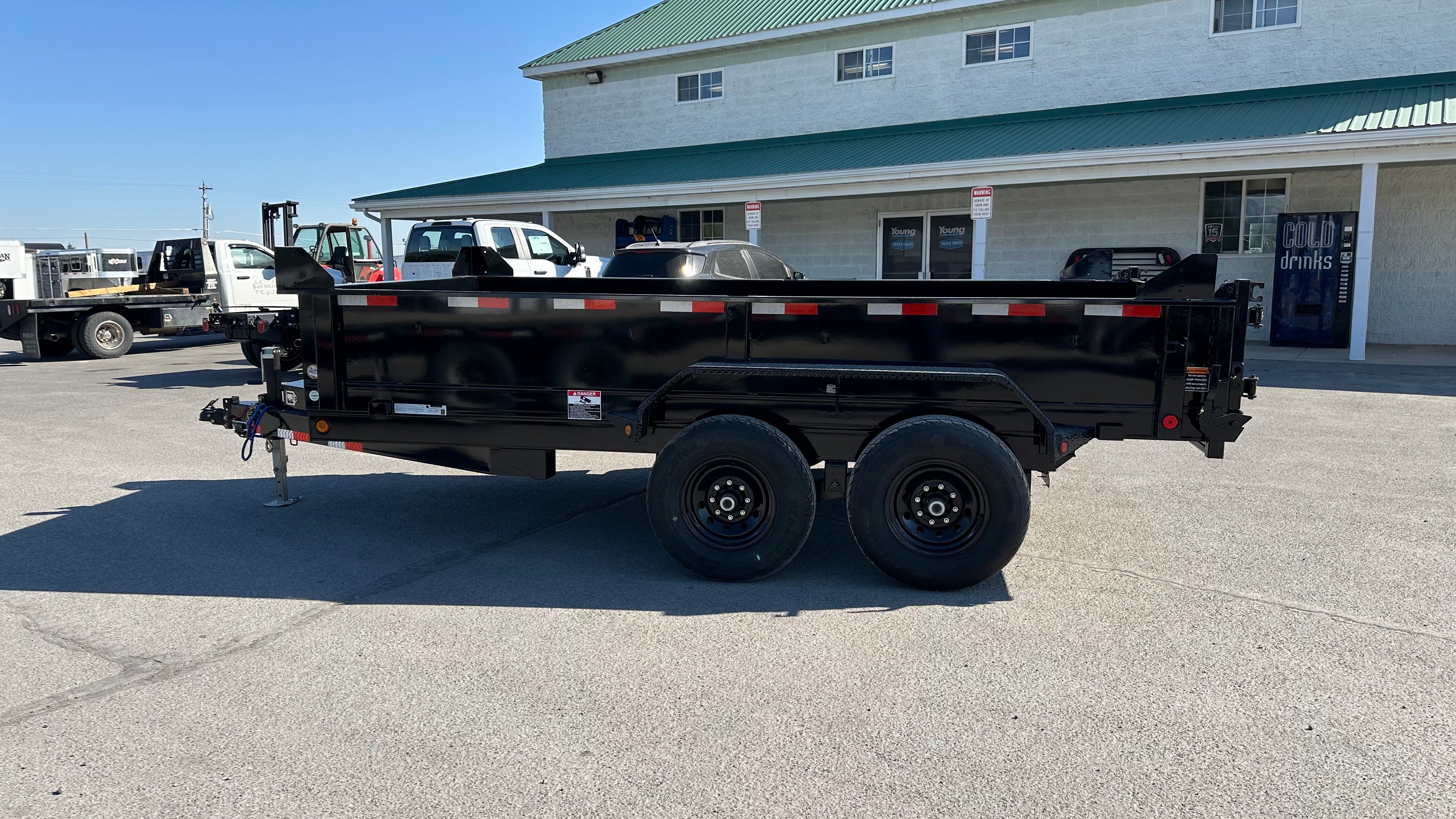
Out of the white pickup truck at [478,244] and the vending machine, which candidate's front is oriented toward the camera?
the vending machine

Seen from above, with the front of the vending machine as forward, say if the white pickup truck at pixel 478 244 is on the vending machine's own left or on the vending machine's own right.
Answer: on the vending machine's own right

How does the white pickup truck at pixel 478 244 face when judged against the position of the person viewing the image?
facing away from the viewer and to the right of the viewer

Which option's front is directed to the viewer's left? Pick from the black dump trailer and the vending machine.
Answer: the black dump trailer

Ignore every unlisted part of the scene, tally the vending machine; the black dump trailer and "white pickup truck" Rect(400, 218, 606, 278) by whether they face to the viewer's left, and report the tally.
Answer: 1

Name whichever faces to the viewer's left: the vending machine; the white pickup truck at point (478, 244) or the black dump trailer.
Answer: the black dump trailer

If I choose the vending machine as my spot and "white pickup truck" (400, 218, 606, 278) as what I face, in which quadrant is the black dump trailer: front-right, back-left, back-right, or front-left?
front-left

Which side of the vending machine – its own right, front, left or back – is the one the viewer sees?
front

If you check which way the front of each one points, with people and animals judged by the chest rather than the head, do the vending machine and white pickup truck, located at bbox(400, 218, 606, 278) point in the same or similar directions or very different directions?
very different directions

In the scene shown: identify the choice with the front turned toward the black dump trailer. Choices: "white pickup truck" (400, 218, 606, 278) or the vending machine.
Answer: the vending machine

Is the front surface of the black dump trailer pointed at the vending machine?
no

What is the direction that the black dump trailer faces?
to the viewer's left

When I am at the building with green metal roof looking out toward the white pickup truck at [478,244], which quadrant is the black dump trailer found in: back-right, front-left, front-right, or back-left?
front-left

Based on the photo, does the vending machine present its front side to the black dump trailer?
yes

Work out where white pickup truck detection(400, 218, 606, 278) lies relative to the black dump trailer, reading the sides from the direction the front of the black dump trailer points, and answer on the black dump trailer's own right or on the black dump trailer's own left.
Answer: on the black dump trailer's own right

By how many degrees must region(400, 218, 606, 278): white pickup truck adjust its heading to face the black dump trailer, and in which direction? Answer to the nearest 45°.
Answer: approximately 135° to its right
